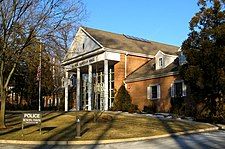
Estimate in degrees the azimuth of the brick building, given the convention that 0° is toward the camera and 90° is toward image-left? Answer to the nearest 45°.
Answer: approximately 45°
